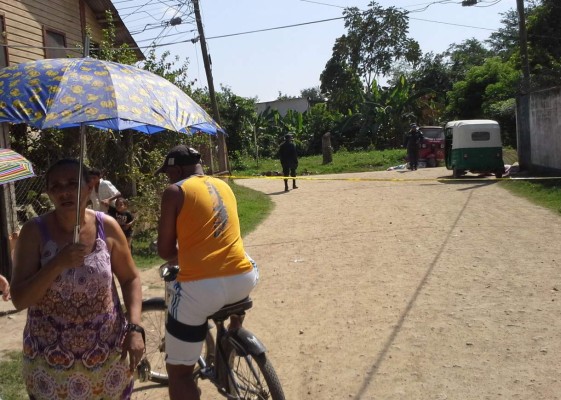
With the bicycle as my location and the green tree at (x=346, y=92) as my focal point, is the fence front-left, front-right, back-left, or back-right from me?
front-left

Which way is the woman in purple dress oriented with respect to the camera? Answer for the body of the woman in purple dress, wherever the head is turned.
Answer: toward the camera

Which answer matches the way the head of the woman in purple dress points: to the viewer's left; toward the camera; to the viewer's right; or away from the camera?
toward the camera

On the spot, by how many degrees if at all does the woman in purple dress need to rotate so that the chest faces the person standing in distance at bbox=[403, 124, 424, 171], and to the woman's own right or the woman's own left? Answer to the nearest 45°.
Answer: approximately 135° to the woman's own left

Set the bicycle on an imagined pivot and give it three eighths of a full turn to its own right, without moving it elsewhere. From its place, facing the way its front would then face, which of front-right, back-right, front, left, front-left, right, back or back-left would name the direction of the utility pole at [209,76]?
left

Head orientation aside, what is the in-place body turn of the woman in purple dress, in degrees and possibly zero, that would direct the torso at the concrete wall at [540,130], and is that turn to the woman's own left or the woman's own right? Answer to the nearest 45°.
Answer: approximately 135° to the woman's own left

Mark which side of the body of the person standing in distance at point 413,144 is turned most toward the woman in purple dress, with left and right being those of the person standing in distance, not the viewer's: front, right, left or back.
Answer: front
